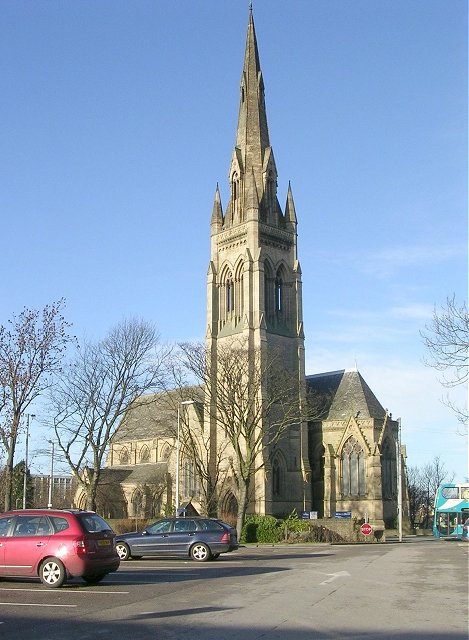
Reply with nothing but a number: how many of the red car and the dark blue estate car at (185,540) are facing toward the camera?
0

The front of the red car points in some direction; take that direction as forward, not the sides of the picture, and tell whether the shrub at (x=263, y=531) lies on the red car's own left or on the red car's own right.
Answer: on the red car's own right

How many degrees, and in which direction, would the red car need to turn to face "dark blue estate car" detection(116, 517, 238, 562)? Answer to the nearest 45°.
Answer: approximately 90° to its right

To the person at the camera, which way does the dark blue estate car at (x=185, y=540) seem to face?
facing to the left of the viewer

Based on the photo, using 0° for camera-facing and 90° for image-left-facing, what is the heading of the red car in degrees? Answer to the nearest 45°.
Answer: approximately 135°
